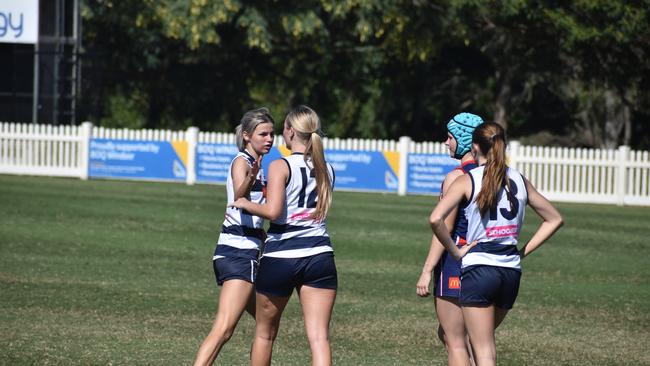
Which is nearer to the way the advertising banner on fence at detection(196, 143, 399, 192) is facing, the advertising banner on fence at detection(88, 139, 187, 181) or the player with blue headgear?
the player with blue headgear

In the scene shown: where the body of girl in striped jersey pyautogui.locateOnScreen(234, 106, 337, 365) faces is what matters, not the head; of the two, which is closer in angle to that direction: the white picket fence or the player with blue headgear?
the white picket fence

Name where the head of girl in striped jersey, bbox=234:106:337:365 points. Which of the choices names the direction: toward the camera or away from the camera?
away from the camera

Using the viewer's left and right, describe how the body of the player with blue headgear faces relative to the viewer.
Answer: facing to the left of the viewer

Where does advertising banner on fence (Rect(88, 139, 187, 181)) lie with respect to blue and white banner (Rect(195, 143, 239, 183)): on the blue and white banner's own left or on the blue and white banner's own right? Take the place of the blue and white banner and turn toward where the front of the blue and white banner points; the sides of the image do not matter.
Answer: on the blue and white banner's own right

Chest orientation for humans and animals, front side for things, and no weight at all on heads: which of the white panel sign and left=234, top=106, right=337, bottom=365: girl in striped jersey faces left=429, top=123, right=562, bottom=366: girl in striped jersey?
the white panel sign

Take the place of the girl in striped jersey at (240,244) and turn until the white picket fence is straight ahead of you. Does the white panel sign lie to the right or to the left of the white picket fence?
left

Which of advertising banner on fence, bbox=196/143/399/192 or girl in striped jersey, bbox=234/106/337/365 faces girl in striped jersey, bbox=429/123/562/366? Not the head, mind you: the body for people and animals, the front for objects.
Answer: the advertising banner on fence

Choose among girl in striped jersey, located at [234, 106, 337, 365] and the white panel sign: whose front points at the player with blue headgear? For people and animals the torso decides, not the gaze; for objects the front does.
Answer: the white panel sign
